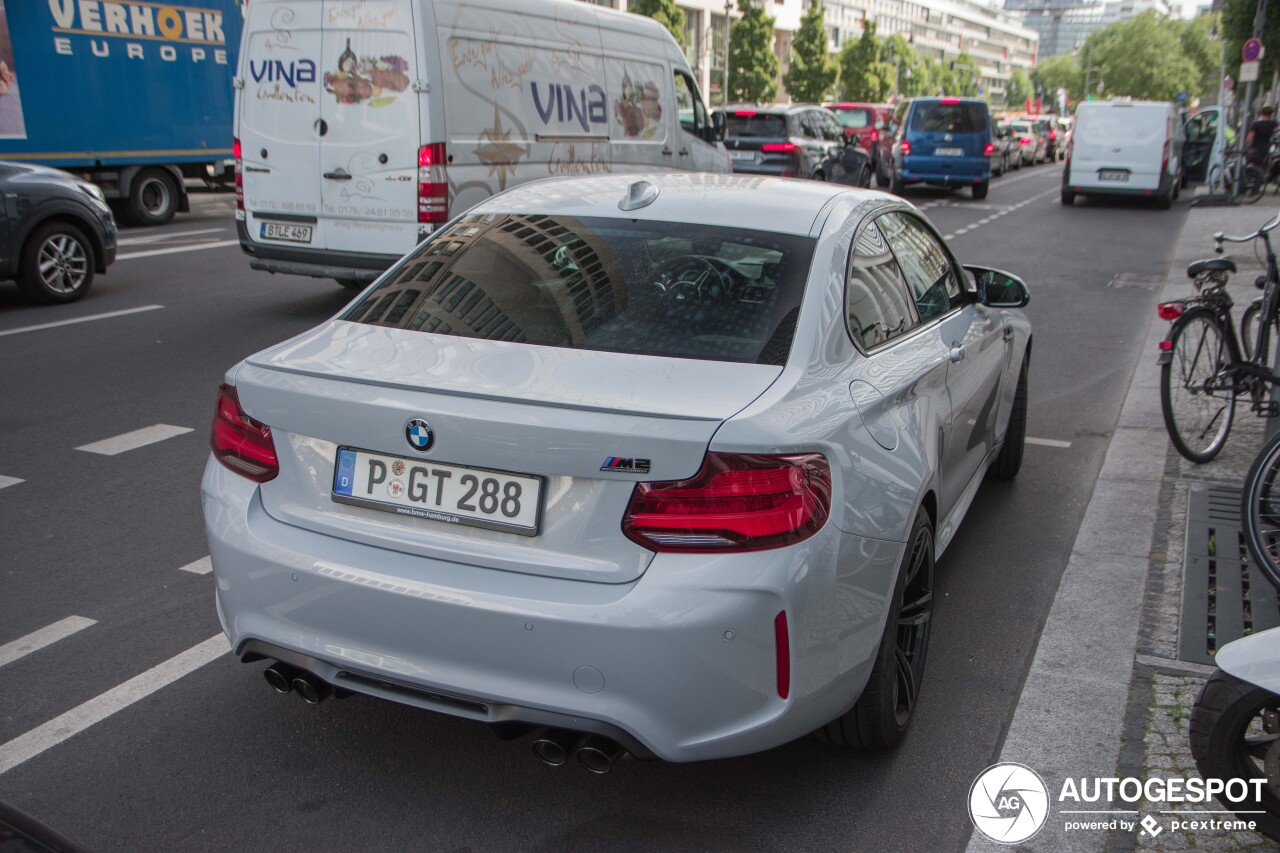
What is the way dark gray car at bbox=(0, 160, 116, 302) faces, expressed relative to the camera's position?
facing away from the viewer and to the right of the viewer

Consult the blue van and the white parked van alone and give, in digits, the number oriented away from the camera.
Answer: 2

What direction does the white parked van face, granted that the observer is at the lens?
facing away from the viewer

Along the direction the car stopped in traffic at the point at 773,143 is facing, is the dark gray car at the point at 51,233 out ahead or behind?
behind

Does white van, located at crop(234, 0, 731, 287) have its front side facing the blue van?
yes

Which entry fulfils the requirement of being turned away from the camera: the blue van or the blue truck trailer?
the blue van

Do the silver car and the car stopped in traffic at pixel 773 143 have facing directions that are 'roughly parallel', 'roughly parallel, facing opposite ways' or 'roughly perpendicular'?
roughly parallel

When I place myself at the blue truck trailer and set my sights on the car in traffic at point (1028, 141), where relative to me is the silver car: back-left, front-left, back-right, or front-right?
back-right

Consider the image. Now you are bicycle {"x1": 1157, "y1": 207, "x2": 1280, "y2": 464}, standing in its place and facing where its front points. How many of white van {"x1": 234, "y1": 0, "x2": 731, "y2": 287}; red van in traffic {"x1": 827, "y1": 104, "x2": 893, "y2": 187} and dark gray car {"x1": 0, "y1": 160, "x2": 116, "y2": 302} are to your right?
0

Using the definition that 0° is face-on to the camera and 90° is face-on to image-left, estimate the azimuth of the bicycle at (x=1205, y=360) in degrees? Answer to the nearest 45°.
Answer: approximately 225°

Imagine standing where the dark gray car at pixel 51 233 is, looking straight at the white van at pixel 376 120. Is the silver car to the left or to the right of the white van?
right

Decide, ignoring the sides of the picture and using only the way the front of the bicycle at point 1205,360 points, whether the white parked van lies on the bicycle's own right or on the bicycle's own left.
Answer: on the bicycle's own left

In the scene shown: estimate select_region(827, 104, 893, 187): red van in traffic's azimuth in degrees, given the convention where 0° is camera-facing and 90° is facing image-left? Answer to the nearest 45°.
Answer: approximately 225°

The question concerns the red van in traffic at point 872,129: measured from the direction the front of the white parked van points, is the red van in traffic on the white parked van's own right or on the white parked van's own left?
on the white parked van's own left

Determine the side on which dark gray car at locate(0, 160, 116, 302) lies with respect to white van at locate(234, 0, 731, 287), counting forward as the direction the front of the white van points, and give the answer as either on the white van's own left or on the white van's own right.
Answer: on the white van's own left

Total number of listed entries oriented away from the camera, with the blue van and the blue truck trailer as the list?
1

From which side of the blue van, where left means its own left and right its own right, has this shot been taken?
back

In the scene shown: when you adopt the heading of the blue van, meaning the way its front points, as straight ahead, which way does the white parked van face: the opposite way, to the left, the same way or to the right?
the same way

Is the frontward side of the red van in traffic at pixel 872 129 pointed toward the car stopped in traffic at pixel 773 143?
no
